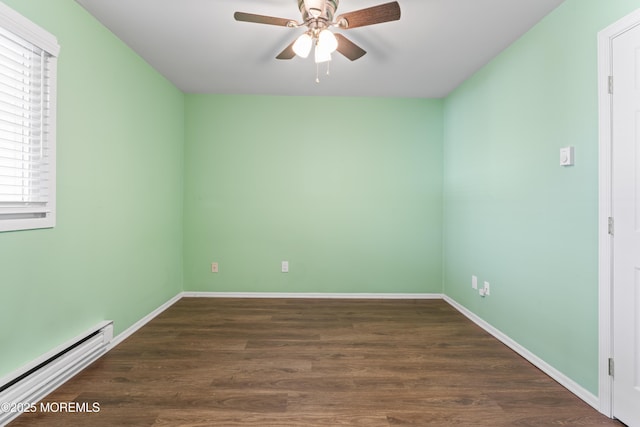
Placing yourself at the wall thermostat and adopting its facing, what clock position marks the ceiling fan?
The ceiling fan is roughly at 12 o'clock from the wall thermostat.

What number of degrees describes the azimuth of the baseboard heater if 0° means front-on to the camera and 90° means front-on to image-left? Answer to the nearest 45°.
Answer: approximately 315°

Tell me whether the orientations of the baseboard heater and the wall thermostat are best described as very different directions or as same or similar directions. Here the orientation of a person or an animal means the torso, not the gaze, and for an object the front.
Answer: very different directions

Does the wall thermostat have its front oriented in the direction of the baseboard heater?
yes

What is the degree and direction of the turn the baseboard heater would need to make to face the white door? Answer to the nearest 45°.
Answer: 0° — it already faces it

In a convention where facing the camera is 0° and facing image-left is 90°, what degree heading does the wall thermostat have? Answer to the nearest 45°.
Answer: approximately 45°
